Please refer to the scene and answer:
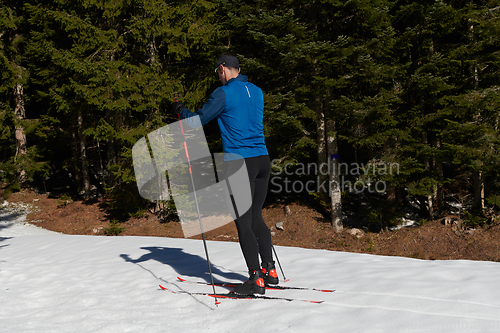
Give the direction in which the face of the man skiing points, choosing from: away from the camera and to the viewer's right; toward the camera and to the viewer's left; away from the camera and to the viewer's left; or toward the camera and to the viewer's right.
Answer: away from the camera and to the viewer's left

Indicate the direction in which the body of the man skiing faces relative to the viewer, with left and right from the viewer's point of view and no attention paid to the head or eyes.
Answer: facing away from the viewer and to the left of the viewer
